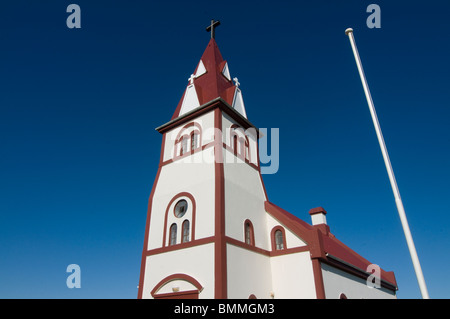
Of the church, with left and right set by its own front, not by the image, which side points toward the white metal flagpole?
left

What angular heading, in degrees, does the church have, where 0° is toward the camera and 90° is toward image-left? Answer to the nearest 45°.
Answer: approximately 45°
